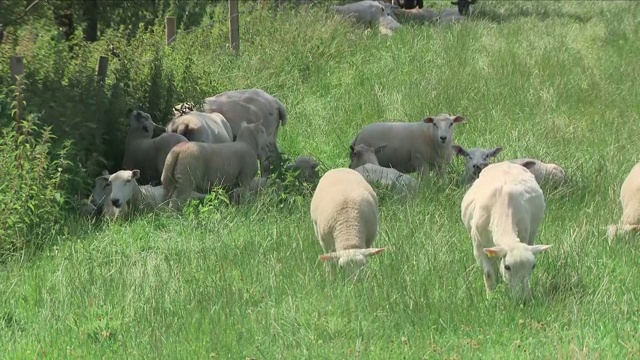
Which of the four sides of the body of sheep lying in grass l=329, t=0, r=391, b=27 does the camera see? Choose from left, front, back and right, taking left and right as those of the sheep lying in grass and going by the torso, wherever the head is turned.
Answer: right

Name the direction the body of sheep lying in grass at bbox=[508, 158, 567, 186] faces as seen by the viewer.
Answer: to the viewer's left

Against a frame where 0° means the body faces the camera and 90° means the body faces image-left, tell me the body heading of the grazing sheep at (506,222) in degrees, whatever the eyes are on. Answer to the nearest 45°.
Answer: approximately 0°

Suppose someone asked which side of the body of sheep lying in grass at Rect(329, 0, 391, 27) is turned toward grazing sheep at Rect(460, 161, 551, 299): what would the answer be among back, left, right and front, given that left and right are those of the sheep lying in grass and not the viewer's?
right

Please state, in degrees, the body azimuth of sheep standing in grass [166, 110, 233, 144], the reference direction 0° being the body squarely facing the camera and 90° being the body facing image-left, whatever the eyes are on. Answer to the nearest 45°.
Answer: approximately 225°

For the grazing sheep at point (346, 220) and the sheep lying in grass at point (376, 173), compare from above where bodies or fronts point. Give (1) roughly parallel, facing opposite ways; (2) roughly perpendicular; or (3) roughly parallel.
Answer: roughly perpendicular

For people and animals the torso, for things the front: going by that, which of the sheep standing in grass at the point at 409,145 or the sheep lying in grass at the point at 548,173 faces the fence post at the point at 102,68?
the sheep lying in grass at the point at 548,173

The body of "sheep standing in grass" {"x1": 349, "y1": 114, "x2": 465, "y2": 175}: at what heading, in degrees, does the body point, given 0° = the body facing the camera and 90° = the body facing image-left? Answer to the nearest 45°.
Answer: approximately 315°
